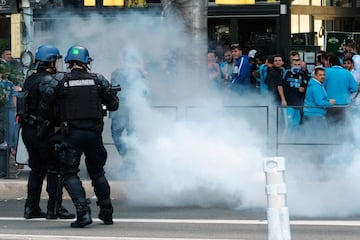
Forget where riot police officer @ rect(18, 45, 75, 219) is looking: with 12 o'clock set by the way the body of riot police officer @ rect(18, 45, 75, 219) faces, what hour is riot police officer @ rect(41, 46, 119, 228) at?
riot police officer @ rect(41, 46, 119, 228) is roughly at 2 o'clock from riot police officer @ rect(18, 45, 75, 219).

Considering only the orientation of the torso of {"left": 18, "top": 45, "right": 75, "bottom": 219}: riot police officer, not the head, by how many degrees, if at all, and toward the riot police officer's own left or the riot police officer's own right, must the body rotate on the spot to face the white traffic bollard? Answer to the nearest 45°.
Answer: approximately 45° to the riot police officer's own right

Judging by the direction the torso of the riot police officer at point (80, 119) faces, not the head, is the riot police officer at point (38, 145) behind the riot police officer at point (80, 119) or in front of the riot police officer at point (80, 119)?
in front

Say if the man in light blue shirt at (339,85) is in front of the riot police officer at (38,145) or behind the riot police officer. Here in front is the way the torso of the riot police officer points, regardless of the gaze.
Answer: in front

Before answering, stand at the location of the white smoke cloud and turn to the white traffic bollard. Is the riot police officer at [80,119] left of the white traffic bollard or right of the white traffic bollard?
right

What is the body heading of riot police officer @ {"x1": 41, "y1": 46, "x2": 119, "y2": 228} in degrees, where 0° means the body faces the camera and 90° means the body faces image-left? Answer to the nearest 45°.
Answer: approximately 180°

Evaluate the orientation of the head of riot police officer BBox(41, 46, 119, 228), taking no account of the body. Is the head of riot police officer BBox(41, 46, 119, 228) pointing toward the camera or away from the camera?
away from the camera
